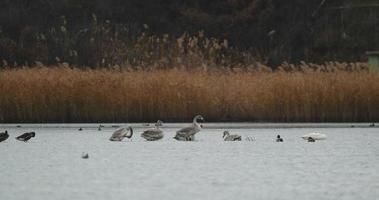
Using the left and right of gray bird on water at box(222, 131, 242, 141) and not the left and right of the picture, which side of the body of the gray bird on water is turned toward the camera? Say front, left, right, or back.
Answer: left
